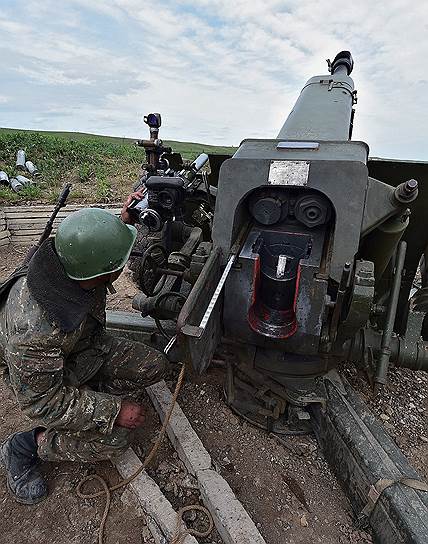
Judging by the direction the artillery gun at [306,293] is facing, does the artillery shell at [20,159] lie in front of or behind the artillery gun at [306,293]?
in front

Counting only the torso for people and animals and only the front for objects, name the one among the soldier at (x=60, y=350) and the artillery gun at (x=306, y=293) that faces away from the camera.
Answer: the artillery gun

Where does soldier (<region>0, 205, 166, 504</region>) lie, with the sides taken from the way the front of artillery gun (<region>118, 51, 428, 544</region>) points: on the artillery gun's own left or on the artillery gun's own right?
on the artillery gun's own left

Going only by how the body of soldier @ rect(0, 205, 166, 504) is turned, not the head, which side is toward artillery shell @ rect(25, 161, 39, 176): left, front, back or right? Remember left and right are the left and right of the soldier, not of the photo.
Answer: left

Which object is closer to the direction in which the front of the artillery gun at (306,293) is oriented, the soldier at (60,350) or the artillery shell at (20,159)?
the artillery shell

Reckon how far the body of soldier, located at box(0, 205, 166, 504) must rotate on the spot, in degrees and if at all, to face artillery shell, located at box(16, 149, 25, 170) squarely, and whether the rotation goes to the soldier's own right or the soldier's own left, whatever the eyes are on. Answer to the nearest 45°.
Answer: approximately 90° to the soldier's own left

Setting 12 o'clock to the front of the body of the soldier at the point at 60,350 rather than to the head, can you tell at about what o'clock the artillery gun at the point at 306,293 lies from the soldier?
The artillery gun is roughly at 12 o'clock from the soldier.

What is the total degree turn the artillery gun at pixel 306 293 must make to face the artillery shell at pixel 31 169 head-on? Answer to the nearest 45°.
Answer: approximately 45° to its left

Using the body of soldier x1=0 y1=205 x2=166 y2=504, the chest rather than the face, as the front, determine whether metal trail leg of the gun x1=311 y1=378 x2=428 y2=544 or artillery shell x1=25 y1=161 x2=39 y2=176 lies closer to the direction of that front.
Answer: the metal trail leg of the gun

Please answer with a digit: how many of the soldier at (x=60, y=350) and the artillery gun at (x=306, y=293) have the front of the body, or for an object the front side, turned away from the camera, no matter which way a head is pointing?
1

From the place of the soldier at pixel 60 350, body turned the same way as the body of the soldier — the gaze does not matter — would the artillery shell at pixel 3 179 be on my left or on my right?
on my left

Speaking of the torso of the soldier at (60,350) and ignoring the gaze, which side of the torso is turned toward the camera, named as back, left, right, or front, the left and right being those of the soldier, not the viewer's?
right

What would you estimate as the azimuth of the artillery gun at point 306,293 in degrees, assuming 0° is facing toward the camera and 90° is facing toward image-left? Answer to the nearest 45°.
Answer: approximately 180°
